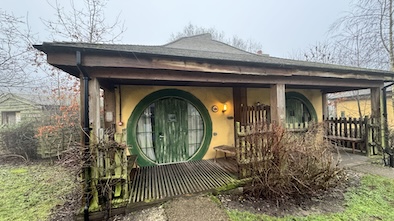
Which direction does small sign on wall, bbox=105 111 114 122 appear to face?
toward the camera

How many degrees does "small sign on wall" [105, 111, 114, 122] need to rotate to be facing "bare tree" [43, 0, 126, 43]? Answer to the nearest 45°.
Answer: approximately 180°

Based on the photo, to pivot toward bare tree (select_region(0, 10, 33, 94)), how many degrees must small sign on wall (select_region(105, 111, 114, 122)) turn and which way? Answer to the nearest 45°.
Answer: approximately 135° to its right

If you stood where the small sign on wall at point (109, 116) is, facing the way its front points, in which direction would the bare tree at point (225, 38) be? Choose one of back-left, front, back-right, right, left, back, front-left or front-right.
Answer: back-left

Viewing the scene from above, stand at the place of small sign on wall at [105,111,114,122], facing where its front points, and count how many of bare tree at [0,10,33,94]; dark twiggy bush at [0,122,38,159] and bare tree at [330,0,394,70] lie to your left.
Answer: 1

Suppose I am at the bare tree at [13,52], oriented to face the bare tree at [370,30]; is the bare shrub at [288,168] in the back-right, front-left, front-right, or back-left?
front-right

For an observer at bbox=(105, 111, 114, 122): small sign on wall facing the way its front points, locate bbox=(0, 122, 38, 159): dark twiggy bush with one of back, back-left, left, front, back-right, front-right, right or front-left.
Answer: back-right

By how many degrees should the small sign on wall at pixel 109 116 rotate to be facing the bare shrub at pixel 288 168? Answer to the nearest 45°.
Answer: approximately 45° to its left

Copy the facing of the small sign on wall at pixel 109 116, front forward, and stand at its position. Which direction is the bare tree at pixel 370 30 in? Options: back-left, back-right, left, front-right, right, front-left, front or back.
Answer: left
